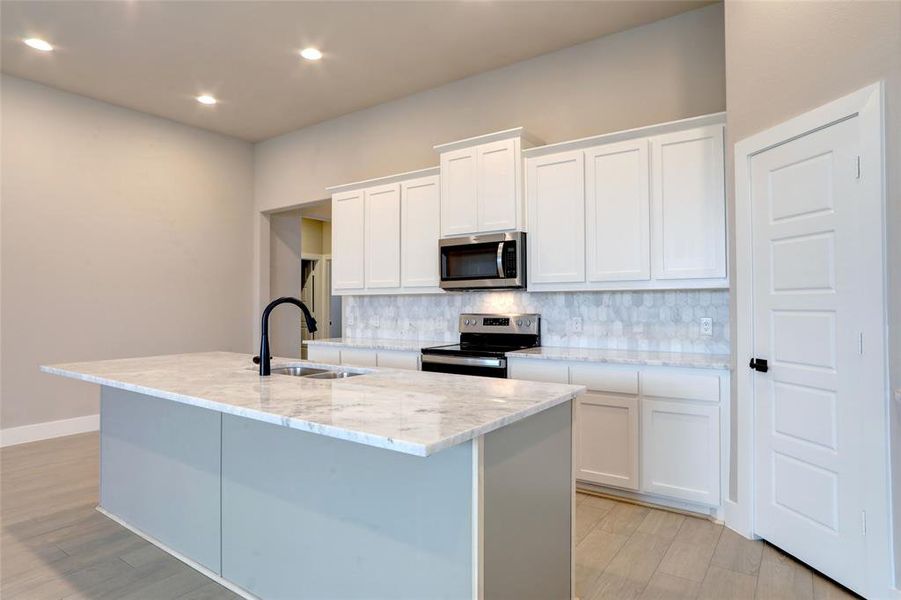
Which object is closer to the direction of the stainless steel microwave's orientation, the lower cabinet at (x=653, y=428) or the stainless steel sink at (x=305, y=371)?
the stainless steel sink

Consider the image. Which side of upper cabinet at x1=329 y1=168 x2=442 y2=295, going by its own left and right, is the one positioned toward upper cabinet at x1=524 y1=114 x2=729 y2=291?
left

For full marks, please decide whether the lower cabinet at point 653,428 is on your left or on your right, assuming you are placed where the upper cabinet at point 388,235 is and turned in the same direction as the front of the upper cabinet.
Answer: on your left

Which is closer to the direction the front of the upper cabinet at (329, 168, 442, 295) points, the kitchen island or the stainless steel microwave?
the kitchen island

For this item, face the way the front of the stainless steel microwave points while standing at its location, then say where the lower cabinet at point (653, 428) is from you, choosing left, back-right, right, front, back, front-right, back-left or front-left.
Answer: left

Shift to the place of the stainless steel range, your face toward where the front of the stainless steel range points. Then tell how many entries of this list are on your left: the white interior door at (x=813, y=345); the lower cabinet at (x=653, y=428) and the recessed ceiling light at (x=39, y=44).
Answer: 2

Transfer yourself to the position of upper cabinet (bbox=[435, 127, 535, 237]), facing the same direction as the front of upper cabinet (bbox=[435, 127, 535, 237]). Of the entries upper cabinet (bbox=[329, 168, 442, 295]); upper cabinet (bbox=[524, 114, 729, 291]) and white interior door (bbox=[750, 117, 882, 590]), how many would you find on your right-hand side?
1

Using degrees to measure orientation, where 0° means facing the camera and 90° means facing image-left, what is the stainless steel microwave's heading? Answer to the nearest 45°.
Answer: approximately 45°

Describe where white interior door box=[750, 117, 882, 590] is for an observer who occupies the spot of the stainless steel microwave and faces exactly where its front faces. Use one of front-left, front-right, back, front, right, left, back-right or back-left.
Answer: left

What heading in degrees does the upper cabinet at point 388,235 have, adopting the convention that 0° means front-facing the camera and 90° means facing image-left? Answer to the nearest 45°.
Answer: approximately 45°

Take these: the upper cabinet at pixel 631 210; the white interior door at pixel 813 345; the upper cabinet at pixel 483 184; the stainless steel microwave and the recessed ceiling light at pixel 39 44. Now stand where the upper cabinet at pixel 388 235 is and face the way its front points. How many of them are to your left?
4
